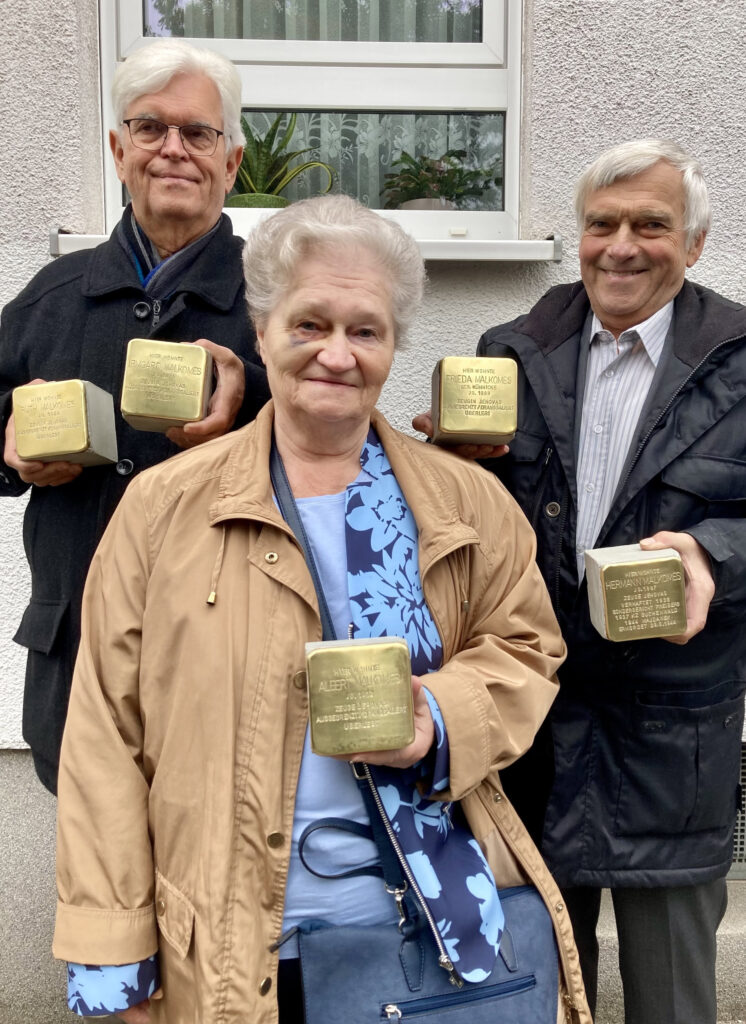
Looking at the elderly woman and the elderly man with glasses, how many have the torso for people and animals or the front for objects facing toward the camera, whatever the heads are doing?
2

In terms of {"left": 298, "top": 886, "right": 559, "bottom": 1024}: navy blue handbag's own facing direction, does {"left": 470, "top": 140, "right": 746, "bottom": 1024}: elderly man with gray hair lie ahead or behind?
behind

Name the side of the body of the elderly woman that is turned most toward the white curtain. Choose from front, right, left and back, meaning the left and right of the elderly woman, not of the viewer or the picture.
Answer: back

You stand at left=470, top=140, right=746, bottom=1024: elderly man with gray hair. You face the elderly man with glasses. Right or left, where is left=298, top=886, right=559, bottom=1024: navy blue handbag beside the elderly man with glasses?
left

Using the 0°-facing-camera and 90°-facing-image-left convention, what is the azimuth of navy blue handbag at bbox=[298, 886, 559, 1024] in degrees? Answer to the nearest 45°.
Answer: approximately 0°

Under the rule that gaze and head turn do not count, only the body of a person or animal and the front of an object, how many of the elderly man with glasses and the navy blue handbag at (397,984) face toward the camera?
2

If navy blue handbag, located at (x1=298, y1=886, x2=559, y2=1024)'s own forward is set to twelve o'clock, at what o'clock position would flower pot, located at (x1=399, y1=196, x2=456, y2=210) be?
The flower pot is roughly at 6 o'clock from the navy blue handbag.

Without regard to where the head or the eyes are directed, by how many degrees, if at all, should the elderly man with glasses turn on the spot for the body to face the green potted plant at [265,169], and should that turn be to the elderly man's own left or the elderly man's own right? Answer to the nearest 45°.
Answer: approximately 180°

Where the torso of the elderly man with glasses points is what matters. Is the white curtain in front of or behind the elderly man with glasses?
behind
